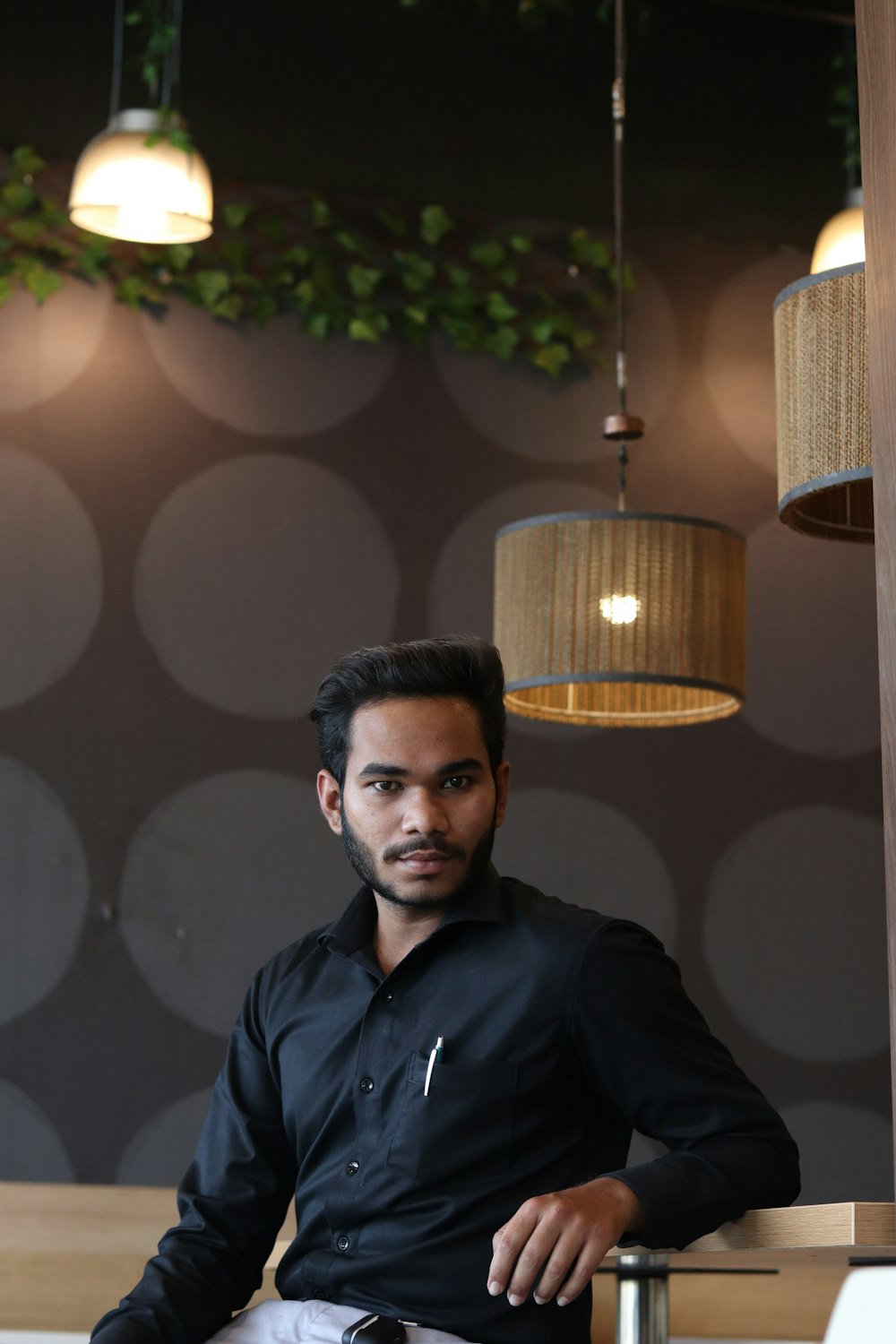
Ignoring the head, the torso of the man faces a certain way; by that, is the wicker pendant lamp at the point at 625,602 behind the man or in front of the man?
behind

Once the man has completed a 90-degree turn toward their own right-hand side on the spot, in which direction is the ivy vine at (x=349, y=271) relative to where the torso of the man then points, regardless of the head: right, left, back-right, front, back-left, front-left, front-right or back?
front-right

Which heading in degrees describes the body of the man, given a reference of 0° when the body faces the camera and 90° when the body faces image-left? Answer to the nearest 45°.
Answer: approximately 45°

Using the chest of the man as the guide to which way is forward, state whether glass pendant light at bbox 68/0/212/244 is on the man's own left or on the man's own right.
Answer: on the man's own right
